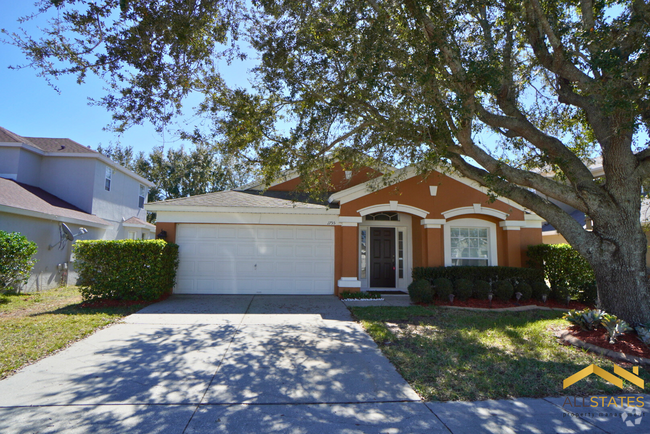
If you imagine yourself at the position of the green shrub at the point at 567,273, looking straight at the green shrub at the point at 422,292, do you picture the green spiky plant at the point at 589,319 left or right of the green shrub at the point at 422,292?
left

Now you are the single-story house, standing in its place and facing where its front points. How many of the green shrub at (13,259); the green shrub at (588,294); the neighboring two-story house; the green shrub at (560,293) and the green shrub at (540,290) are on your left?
3

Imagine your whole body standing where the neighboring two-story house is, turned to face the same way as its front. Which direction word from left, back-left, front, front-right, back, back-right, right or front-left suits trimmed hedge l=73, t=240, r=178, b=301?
front-left

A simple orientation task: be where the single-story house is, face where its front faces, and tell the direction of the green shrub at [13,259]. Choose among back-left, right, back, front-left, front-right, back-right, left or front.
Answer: right

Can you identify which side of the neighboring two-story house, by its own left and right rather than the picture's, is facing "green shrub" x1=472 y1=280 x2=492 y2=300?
left

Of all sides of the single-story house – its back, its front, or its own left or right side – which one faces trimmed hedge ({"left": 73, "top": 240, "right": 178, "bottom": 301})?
right

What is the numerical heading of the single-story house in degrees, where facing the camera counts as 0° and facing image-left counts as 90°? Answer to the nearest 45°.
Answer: approximately 0°

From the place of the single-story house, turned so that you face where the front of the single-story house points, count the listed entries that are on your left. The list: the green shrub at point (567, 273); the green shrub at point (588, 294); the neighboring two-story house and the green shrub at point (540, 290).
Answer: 3

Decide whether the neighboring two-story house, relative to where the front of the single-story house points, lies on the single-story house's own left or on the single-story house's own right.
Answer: on the single-story house's own right

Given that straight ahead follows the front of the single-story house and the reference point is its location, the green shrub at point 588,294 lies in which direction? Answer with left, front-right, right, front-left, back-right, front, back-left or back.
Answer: left

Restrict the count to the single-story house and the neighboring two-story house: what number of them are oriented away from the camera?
0

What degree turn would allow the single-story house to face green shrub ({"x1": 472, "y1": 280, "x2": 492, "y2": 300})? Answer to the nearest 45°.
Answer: approximately 90° to its left

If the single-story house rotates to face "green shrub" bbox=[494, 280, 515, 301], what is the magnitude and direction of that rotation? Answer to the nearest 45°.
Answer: approximately 90° to its left

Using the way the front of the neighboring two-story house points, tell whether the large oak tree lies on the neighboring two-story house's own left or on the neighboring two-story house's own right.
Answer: on the neighboring two-story house's own left

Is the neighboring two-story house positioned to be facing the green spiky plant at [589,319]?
no

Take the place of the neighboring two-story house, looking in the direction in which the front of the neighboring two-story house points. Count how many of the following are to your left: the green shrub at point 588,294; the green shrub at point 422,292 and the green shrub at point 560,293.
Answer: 3

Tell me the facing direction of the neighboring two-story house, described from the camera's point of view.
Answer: facing the viewer and to the left of the viewer

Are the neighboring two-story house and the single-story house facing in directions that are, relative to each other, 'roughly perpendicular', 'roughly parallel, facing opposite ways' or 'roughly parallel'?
roughly parallel
